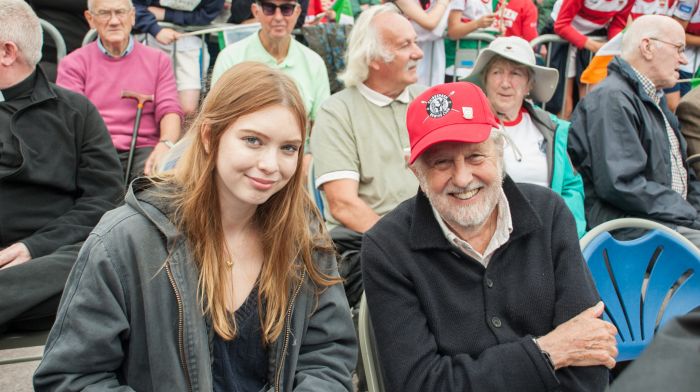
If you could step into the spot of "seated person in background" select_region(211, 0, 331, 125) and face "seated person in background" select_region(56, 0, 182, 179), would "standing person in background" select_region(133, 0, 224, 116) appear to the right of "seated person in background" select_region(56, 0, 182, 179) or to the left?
right

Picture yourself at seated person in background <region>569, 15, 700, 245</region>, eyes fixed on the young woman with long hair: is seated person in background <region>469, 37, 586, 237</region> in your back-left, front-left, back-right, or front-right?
front-right

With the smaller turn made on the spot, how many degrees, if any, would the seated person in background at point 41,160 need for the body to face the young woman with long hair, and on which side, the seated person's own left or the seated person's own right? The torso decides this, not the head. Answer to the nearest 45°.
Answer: approximately 45° to the seated person's own left

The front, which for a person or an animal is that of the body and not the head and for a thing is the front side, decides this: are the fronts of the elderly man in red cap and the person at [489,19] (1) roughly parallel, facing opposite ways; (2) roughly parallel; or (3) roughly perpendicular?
roughly parallel

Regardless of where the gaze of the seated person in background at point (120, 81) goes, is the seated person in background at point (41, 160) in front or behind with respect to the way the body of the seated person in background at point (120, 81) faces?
in front

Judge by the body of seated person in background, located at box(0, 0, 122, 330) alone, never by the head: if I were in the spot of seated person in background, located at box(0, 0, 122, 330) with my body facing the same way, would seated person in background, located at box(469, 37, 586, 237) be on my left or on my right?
on my left

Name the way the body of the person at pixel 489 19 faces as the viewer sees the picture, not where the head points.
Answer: toward the camera

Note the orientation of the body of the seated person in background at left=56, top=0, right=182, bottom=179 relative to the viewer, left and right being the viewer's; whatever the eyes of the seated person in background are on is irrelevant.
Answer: facing the viewer

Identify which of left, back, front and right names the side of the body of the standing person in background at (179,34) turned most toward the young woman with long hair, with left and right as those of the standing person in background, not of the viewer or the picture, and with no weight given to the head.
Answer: front

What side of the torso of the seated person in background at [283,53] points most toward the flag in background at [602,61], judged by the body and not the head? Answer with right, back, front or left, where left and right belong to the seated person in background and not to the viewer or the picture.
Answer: left
